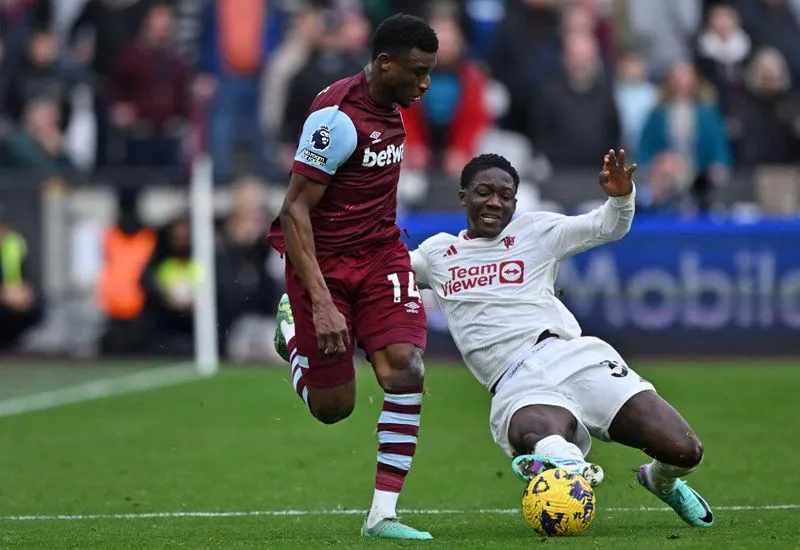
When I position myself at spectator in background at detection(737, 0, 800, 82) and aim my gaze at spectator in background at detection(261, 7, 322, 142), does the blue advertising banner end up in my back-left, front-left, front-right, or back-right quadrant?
front-left

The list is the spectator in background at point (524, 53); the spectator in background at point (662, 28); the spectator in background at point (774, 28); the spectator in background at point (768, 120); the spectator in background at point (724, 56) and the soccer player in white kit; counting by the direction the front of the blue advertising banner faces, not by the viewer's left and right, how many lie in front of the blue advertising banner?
1

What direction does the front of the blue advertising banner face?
toward the camera

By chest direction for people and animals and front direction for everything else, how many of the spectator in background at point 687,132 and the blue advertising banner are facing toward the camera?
2

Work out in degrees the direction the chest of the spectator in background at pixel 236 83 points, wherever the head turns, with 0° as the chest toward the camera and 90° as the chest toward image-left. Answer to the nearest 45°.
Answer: approximately 0°

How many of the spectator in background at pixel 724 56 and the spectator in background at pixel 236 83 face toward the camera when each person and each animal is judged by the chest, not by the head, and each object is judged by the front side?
2

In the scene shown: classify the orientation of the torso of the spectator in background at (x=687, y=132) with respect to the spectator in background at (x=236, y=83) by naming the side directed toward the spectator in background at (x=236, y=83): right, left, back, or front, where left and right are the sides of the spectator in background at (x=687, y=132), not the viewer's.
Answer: right

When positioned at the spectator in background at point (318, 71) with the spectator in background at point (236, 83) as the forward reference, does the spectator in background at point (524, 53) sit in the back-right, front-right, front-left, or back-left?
back-right

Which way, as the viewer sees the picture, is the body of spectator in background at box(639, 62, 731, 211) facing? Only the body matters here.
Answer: toward the camera

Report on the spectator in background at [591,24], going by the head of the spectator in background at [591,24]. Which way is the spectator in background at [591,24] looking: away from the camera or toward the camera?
toward the camera

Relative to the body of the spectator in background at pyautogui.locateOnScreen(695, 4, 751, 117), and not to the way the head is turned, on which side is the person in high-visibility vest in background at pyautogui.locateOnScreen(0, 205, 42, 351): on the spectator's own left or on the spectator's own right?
on the spectator's own right

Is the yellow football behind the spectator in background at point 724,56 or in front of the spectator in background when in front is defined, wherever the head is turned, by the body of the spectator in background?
in front

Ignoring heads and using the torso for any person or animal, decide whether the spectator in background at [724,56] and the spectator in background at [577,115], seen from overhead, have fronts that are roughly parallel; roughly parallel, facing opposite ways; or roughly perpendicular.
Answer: roughly parallel

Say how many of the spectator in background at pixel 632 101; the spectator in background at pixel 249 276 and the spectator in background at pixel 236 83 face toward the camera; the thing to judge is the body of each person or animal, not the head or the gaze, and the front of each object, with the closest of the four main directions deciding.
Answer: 3

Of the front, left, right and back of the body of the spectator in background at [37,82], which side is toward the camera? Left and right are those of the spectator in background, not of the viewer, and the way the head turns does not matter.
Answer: front
